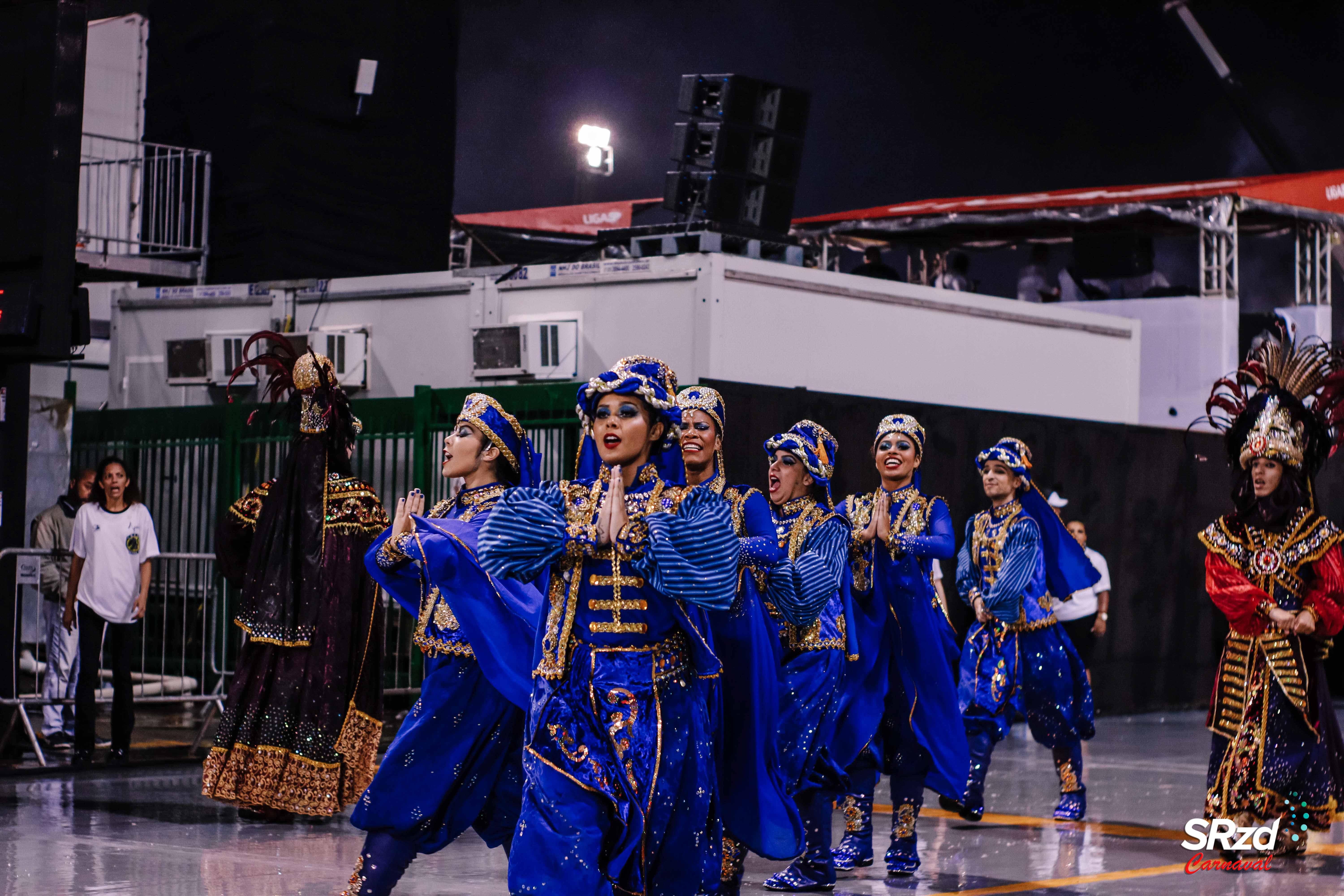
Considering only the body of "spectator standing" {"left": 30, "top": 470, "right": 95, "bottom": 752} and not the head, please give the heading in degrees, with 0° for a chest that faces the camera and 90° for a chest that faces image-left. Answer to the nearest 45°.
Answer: approximately 315°

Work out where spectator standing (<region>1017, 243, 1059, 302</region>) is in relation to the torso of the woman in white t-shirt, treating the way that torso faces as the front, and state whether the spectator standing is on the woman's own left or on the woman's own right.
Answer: on the woman's own left

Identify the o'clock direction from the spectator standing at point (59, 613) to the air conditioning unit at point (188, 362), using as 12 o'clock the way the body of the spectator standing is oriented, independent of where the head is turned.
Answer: The air conditioning unit is roughly at 8 o'clock from the spectator standing.

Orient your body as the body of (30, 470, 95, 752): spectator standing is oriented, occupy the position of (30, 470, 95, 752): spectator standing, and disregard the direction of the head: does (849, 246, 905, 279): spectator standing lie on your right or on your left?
on your left

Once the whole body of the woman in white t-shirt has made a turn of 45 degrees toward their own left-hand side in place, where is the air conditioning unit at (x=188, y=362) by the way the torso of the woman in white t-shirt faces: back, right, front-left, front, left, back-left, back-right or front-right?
back-left

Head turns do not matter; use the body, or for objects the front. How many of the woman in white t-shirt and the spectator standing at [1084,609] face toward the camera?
2

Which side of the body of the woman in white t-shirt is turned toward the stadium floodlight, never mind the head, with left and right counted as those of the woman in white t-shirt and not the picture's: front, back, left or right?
back

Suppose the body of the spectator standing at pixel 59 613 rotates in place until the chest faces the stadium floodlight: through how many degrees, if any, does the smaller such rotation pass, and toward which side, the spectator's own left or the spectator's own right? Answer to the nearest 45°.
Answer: approximately 90° to the spectator's own left

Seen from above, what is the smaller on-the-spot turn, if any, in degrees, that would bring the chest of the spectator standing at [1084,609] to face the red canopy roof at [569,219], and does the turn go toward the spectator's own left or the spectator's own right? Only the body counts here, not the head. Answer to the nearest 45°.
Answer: approximately 135° to the spectator's own right

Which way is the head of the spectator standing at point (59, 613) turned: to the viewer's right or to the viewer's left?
to the viewer's right
